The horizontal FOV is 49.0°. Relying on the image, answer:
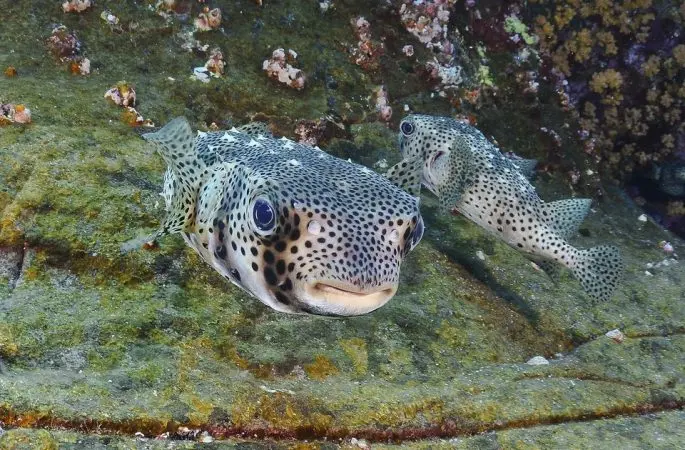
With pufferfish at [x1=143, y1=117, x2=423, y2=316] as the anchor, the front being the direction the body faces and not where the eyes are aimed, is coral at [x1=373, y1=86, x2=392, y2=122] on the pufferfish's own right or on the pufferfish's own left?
on the pufferfish's own left

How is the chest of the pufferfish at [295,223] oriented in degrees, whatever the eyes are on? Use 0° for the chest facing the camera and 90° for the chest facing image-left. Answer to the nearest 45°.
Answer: approximately 315°

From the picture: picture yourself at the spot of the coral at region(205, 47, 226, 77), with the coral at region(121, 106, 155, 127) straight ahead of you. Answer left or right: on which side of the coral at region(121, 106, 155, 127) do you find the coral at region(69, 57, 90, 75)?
right

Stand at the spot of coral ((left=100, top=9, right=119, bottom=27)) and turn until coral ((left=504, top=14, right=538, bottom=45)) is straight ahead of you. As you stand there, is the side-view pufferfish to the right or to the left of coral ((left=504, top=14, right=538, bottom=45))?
right

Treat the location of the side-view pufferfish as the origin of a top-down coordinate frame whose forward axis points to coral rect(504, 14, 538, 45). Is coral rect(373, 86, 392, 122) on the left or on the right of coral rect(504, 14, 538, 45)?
left

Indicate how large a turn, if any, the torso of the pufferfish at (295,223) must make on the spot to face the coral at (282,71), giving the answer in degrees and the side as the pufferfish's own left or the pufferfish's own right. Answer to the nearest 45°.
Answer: approximately 135° to the pufferfish's own left

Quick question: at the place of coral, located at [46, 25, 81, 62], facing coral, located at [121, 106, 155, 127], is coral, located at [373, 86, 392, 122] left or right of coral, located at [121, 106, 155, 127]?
left

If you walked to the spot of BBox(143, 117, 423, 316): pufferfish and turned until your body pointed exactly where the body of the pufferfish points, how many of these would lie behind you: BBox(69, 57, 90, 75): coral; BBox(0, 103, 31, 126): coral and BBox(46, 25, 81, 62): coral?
3

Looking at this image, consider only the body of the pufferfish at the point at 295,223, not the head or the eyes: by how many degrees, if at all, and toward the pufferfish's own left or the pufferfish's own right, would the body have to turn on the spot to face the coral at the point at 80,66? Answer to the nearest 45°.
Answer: approximately 180°

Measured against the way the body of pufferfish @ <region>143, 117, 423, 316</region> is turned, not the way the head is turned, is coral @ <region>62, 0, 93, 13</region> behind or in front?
behind

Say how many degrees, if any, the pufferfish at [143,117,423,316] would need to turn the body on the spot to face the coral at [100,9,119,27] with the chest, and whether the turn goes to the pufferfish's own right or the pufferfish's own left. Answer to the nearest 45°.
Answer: approximately 180°

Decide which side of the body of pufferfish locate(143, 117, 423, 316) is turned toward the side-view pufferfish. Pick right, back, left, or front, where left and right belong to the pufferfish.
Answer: left

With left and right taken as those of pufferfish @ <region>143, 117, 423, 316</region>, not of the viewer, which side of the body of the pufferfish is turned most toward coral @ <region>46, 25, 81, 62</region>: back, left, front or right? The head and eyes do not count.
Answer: back
